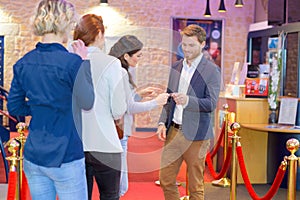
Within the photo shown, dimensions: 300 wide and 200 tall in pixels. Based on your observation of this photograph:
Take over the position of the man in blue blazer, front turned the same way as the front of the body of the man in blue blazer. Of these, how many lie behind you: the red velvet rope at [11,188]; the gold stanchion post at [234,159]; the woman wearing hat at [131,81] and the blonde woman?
1

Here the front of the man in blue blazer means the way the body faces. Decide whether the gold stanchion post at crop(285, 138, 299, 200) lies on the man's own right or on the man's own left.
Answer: on the man's own left

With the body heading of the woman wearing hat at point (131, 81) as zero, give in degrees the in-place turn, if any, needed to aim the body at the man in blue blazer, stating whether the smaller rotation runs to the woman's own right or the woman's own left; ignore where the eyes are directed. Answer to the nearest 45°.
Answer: approximately 45° to the woman's own left

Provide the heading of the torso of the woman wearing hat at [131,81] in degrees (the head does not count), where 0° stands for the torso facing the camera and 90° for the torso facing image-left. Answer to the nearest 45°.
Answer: approximately 270°

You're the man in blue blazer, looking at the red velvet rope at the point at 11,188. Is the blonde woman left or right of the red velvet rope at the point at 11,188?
left

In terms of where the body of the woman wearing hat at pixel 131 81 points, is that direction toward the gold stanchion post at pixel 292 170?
yes

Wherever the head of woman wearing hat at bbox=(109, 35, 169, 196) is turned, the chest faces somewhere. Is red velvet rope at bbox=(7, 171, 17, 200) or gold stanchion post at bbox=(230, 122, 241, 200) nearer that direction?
the gold stanchion post

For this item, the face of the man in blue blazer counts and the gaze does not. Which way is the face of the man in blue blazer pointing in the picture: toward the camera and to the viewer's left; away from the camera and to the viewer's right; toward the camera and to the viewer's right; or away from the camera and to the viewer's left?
toward the camera and to the viewer's left

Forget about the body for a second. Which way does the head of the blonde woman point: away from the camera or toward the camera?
away from the camera

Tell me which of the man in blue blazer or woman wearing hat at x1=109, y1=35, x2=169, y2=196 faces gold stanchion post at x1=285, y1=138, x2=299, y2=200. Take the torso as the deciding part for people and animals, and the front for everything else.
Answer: the woman wearing hat

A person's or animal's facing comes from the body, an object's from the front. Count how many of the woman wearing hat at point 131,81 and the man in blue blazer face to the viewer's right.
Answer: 1

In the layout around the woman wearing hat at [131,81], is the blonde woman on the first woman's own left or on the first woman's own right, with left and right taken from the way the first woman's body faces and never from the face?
on the first woman's own right

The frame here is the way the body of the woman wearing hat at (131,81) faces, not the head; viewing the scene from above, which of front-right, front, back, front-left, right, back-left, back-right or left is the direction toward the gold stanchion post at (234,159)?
front-left

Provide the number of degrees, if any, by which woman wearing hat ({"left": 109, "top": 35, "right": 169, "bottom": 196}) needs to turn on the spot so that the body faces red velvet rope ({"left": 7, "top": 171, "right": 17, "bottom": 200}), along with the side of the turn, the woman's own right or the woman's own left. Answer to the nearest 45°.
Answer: approximately 180°
